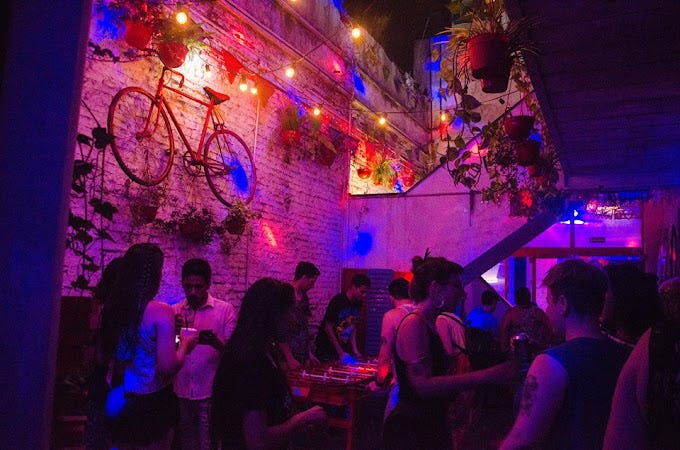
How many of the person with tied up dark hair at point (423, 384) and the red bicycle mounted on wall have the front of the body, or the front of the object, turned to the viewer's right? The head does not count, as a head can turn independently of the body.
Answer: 1

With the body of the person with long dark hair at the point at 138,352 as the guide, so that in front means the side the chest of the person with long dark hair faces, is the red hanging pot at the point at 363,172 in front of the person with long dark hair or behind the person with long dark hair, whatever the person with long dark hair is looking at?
in front

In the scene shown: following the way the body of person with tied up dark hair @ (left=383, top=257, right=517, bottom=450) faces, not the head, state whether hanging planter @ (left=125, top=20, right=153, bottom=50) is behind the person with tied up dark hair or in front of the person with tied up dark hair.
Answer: behind

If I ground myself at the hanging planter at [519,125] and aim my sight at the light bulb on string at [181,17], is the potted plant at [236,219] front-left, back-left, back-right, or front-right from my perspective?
front-right

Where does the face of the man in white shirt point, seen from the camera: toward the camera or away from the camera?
toward the camera

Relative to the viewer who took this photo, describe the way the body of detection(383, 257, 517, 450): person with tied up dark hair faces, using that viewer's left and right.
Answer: facing to the right of the viewer

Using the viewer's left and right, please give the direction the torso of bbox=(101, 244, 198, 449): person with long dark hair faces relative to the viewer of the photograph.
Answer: facing away from the viewer and to the right of the viewer

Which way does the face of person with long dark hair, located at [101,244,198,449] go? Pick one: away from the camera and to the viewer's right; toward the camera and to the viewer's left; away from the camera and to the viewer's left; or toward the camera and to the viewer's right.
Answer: away from the camera and to the viewer's right
